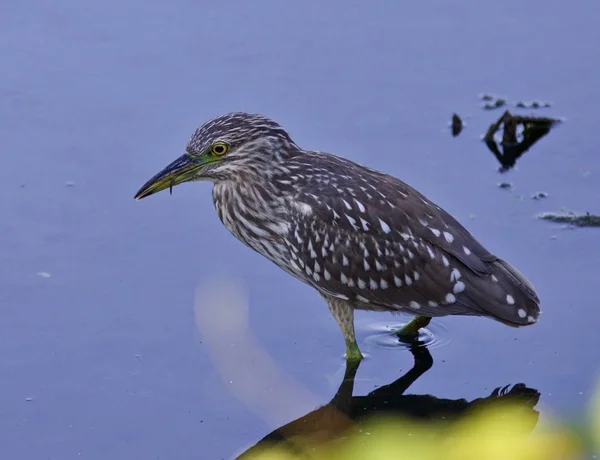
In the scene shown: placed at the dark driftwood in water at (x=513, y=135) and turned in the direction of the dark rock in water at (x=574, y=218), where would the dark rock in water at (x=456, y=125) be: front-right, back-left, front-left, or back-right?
back-right

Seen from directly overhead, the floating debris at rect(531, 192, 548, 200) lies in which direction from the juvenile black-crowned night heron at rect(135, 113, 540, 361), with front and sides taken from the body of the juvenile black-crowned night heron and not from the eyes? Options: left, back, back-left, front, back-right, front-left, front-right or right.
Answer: back-right

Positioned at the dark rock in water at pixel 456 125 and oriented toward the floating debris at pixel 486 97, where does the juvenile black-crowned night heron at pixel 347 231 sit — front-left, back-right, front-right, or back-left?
back-right

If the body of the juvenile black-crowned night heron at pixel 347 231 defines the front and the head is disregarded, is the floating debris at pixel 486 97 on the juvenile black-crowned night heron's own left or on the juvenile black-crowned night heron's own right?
on the juvenile black-crowned night heron's own right

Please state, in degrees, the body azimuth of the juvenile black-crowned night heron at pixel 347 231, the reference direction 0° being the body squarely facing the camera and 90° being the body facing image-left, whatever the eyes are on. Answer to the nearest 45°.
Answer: approximately 90°

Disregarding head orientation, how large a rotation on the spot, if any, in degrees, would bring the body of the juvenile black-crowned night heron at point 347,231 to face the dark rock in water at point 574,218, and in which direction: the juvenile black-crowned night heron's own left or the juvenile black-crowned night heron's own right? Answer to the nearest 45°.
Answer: approximately 135° to the juvenile black-crowned night heron's own right
